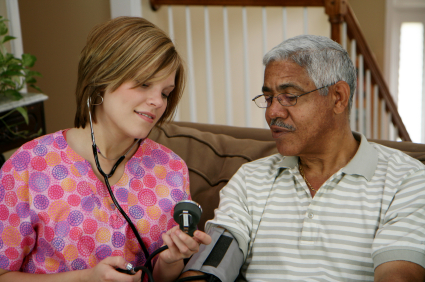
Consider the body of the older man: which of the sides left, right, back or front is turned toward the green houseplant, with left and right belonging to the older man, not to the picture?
right

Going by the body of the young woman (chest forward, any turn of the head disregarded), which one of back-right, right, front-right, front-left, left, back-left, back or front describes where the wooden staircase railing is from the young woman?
left

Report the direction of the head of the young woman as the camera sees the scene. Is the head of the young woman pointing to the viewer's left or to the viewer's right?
to the viewer's right
